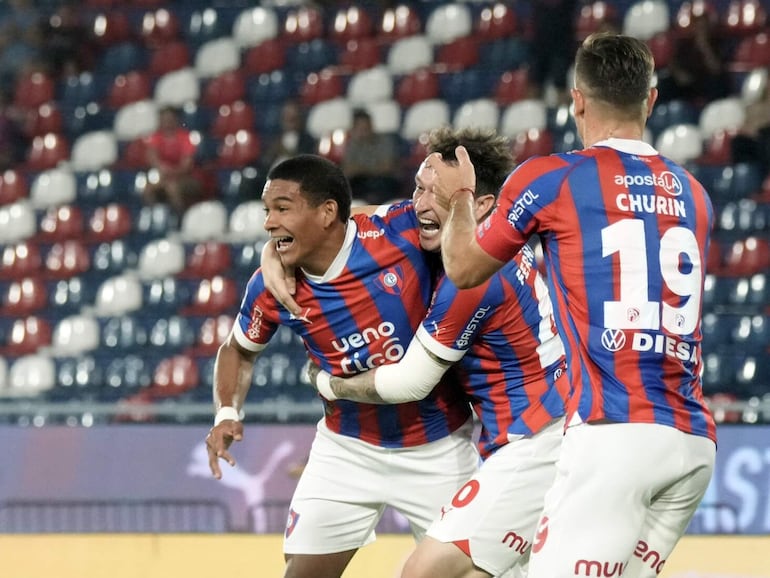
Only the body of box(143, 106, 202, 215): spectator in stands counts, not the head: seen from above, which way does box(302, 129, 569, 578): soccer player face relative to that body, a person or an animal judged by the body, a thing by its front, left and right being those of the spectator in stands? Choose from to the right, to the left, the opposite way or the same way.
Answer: to the right

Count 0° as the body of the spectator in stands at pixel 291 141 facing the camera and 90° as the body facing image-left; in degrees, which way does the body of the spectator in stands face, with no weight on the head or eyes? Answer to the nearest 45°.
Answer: approximately 0°

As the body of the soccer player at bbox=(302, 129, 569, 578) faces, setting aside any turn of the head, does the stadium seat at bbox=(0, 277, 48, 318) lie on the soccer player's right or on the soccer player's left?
on the soccer player's right

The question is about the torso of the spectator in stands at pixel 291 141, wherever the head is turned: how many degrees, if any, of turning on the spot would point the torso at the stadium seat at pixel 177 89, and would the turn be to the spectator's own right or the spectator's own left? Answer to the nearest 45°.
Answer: approximately 135° to the spectator's own right

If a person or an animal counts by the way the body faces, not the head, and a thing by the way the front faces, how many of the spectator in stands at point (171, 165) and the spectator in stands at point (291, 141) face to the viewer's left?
0

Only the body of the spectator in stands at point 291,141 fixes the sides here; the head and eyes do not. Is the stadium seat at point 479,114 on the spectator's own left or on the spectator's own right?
on the spectator's own left

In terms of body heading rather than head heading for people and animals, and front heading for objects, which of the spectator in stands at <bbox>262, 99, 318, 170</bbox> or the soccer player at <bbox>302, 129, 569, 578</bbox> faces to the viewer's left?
the soccer player

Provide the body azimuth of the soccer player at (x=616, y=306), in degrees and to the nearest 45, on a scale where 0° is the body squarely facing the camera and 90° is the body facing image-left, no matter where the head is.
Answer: approximately 135°

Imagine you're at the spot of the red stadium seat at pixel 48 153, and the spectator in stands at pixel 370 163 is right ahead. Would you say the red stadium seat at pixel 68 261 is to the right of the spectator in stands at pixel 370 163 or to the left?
right

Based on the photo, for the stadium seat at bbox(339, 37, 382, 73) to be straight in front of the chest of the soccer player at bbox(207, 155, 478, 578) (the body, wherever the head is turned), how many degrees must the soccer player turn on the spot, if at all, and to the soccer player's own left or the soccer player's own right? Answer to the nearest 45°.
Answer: approximately 135° to the soccer player's own right

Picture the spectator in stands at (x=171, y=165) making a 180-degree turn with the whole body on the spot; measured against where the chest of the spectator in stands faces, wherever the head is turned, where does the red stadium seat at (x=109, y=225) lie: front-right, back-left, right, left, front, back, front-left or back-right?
left

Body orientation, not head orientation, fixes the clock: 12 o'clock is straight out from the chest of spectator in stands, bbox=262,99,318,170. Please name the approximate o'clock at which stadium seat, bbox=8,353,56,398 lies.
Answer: The stadium seat is roughly at 2 o'clock from the spectator in stands.

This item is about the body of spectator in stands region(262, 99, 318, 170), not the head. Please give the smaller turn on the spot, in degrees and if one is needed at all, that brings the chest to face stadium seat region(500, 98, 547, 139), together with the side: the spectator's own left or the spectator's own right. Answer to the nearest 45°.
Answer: approximately 90° to the spectator's own left
